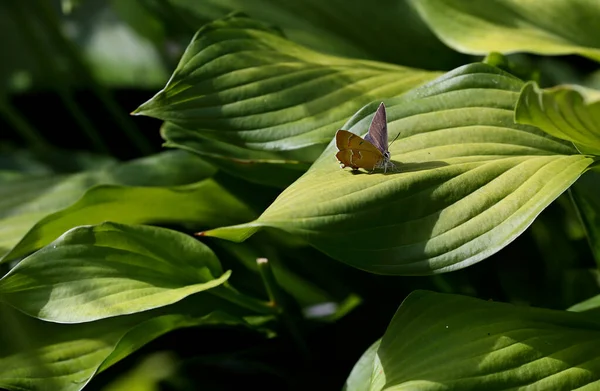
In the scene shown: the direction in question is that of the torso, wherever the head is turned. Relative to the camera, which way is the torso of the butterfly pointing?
to the viewer's right
